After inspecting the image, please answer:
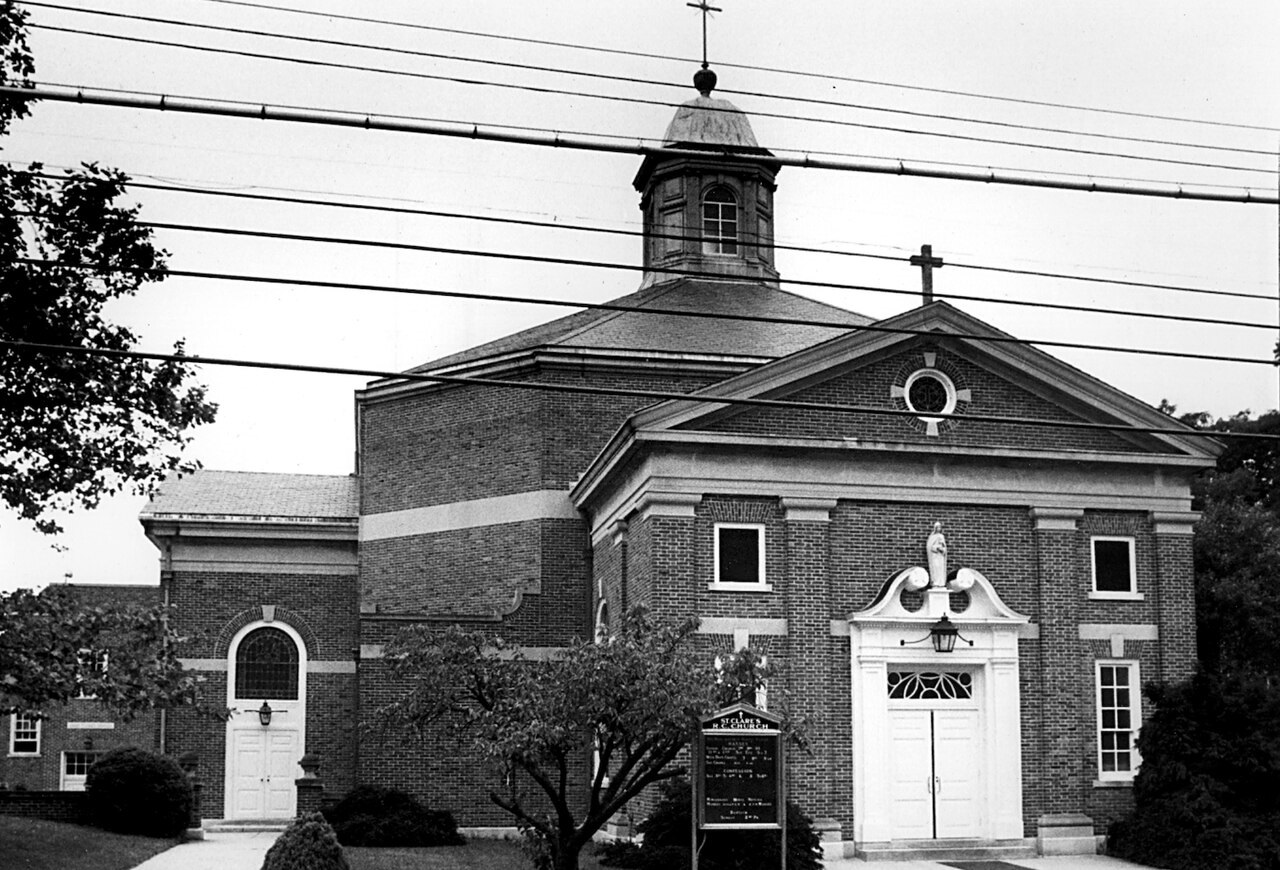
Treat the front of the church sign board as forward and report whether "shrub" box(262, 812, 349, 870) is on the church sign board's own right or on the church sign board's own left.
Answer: on the church sign board's own right

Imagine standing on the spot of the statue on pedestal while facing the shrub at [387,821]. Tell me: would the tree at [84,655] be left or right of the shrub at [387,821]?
left

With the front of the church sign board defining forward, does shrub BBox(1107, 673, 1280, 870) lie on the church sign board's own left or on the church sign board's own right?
on the church sign board's own left

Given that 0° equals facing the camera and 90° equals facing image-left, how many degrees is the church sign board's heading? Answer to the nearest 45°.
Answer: approximately 0°

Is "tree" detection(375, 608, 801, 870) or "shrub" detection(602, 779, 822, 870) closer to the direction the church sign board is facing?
the tree

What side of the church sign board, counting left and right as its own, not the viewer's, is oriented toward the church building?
back

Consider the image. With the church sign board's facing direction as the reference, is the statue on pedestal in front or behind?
behind

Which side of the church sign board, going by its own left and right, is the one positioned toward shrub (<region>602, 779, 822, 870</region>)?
back

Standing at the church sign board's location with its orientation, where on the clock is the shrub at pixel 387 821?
The shrub is roughly at 5 o'clock from the church sign board.

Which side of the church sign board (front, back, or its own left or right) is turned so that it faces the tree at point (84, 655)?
right
